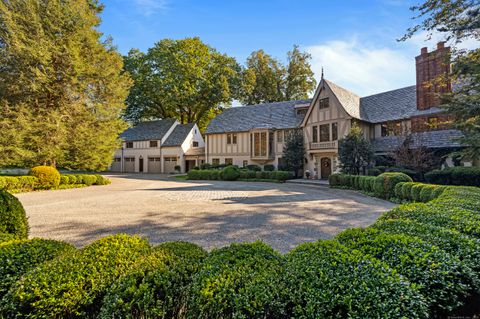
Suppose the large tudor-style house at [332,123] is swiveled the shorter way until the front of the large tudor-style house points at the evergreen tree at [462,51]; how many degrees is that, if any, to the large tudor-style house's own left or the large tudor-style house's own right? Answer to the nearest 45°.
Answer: approximately 45° to the large tudor-style house's own left

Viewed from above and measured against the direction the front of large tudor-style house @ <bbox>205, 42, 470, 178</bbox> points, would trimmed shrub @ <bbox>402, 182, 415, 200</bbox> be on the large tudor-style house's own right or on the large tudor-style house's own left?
on the large tudor-style house's own left

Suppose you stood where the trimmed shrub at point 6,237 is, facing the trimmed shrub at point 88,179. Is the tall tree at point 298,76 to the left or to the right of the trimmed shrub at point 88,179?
right

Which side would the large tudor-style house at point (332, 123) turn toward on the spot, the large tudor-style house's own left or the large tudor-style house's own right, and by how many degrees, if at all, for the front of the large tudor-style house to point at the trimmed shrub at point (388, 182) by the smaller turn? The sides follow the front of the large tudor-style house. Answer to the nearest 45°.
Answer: approximately 45° to the large tudor-style house's own left

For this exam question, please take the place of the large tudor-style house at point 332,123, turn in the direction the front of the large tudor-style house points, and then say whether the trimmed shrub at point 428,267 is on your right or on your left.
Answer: on your left

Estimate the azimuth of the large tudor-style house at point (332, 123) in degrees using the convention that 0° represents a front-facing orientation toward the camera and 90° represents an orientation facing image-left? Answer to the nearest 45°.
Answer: approximately 45°

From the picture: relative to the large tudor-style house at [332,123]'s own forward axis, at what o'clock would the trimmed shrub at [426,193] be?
The trimmed shrub is roughly at 10 o'clock from the large tudor-style house.

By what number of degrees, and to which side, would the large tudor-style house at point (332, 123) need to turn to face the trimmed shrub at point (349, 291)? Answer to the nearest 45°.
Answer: approximately 45° to its left
